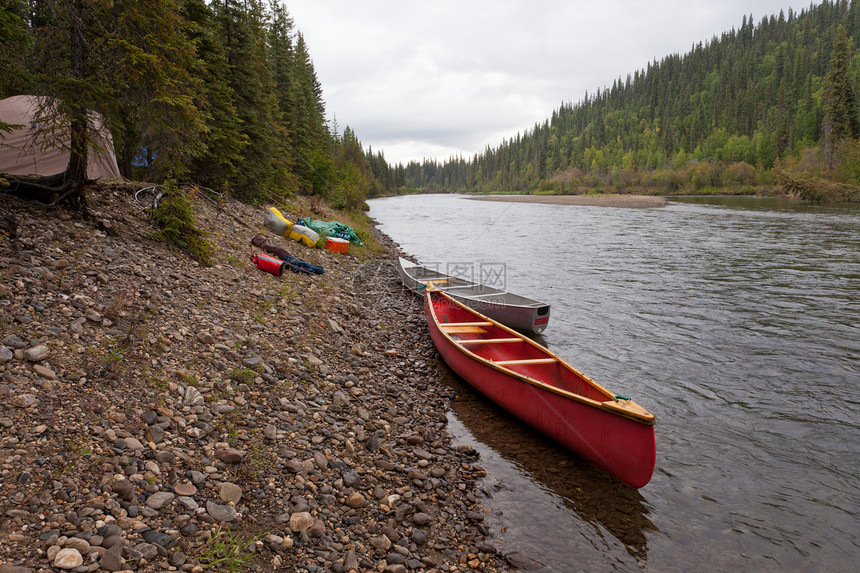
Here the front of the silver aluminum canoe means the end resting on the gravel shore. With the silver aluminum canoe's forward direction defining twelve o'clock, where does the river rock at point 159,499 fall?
The river rock is roughly at 8 o'clock from the silver aluminum canoe.

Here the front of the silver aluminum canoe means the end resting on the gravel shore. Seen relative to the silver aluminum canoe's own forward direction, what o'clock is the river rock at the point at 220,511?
The river rock is roughly at 8 o'clock from the silver aluminum canoe.

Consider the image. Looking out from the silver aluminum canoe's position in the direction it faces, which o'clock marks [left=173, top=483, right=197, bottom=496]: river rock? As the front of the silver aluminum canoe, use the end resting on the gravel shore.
The river rock is roughly at 8 o'clock from the silver aluminum canoe.

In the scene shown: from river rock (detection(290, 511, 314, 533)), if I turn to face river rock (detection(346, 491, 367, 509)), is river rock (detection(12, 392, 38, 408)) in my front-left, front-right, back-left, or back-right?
back-left
